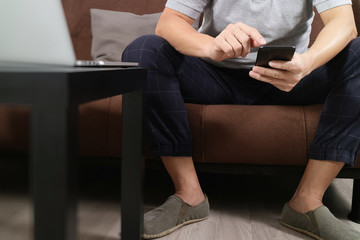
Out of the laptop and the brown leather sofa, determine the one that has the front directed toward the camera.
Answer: the brown leather sofa

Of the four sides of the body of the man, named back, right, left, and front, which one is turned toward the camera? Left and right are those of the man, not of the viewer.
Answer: front

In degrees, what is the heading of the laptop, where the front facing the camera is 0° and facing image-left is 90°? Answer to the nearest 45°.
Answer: approximately 225°

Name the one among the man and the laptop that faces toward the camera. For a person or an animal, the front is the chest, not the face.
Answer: the man

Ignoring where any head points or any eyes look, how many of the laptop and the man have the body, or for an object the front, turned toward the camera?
1

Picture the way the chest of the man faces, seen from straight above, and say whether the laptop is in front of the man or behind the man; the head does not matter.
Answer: in front
